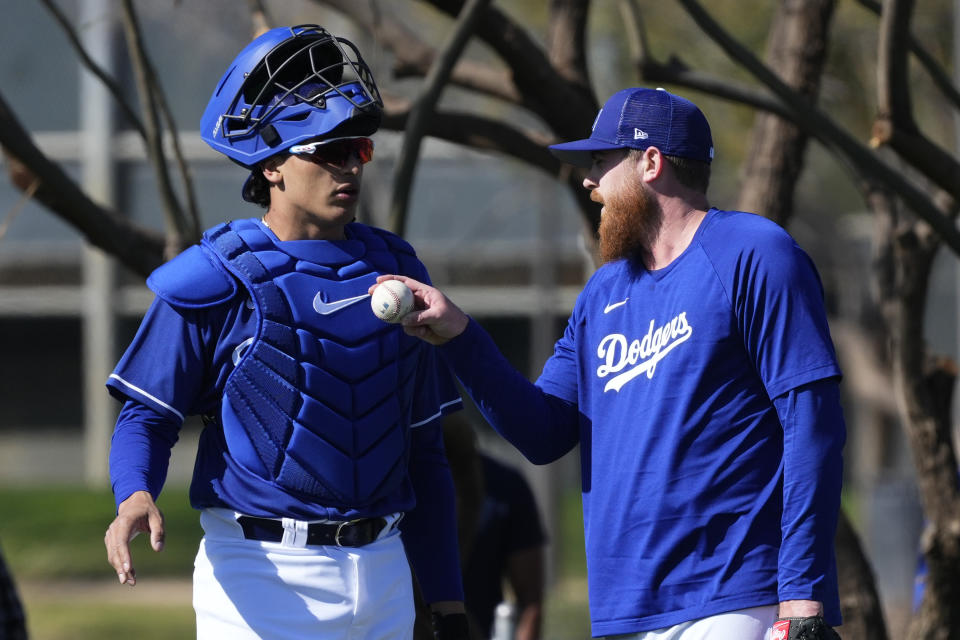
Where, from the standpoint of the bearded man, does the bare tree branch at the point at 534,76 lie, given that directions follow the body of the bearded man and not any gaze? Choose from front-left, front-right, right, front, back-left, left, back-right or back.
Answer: back-right

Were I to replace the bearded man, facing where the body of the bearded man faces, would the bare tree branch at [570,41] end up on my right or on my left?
on my right

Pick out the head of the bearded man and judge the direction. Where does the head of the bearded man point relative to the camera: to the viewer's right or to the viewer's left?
to the viewer's left

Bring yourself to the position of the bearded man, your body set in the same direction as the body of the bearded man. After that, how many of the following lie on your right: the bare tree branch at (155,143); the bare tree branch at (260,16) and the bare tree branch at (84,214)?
3

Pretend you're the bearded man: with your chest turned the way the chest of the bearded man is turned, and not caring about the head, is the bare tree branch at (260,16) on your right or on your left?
on your right

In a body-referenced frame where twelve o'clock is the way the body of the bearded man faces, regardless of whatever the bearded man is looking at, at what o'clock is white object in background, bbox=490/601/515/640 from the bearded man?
The white object in background is roughly at 4 o'clock from the bearded man.

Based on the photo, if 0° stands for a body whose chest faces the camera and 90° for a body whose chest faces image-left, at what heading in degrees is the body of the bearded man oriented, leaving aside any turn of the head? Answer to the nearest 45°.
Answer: approximately 45°

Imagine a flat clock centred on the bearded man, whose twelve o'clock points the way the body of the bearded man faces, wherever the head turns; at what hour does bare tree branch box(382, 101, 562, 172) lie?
The bare tree branch is roughly at 4 o'clock from the bearded man.

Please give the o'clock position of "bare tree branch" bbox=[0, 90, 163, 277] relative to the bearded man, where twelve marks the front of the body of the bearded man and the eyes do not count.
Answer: The bare tree branch is roughly at 3 o'clock from the bearded man.

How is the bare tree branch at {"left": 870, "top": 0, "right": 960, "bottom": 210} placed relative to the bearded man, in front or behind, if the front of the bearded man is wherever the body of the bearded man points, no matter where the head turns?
behind
